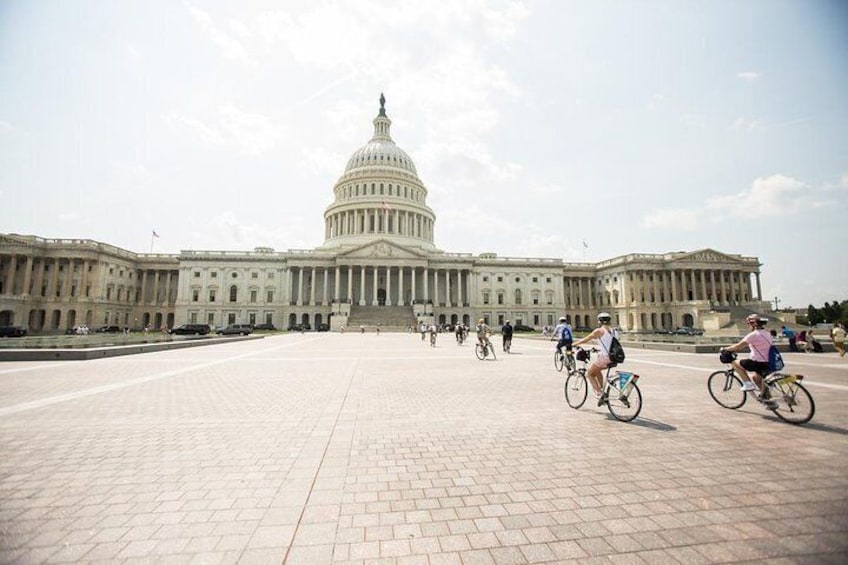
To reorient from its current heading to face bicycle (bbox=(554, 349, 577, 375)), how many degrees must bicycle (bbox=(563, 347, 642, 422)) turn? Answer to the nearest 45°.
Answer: approximately 45° to its right

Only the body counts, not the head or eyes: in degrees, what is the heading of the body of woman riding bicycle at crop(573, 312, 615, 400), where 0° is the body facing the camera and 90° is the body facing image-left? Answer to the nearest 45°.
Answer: approximately 135°

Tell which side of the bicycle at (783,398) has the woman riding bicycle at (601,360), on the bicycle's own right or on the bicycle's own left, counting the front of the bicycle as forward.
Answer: on the bicycle's own left

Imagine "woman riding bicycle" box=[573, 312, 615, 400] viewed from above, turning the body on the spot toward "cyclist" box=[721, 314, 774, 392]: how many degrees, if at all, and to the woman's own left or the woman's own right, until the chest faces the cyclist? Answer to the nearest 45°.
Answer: approximately 135° to the woman's own right

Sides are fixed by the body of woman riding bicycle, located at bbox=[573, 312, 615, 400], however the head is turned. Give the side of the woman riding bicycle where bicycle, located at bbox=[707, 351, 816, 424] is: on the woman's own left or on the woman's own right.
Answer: on the woman's own right

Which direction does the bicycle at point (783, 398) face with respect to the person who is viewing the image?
facing away from the viewer and to the left of the viewer

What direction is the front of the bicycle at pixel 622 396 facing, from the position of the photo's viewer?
facing away from the viewer and to the left of the viewer

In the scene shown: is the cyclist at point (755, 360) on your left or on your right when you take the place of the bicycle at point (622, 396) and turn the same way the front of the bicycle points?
on your right
